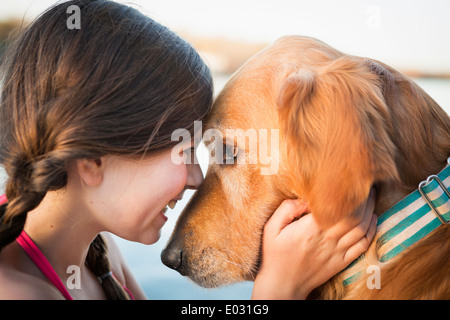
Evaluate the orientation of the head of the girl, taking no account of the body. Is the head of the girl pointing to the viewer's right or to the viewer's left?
to the viewer's right

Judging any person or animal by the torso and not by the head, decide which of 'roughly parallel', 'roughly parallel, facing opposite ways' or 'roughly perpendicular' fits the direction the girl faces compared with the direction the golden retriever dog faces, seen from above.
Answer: roughly parallel, facing opposite ways

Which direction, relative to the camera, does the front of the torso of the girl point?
to the viewer's right

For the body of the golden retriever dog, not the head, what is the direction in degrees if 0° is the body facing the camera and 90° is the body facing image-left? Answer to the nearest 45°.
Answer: approximately 90°
